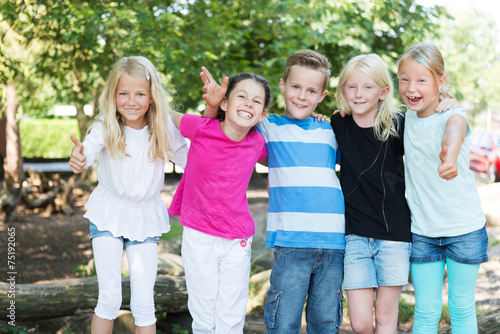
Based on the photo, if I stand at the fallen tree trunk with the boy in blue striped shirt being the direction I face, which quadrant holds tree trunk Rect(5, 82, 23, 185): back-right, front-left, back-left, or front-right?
back-left

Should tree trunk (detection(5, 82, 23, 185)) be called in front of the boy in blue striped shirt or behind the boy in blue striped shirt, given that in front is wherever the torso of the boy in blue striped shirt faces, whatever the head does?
behind

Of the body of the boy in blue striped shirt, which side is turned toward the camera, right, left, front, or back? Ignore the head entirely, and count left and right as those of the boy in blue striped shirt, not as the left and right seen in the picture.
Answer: front

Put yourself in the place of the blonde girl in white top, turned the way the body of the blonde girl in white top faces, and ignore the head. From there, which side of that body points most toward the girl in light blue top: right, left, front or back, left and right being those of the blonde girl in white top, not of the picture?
left

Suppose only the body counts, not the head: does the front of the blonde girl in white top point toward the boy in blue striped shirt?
no

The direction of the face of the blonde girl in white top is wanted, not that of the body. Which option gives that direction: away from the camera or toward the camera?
toward the camera

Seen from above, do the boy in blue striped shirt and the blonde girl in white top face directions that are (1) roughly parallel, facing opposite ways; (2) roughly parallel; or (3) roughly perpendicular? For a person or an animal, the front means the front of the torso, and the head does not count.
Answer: roughly parallel

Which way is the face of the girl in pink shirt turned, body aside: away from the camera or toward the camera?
toward the camera

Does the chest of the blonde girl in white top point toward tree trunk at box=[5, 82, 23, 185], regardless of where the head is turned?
no

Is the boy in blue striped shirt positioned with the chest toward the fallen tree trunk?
no

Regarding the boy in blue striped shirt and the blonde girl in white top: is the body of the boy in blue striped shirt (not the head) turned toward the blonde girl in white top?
no

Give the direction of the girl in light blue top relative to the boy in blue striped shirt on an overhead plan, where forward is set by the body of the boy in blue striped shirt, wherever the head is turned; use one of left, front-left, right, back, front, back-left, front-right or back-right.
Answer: left

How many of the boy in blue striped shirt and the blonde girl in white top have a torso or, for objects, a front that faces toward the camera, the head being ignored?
2

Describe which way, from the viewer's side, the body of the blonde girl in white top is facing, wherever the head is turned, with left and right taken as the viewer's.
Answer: facing the viewer
